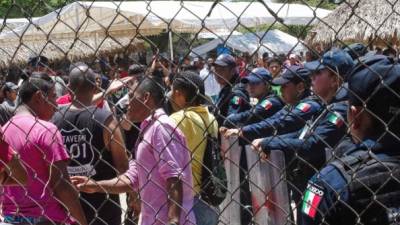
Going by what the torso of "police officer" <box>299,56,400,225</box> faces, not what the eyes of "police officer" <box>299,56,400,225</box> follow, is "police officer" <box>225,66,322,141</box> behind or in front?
in front

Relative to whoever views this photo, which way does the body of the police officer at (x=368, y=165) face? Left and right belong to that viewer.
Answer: facing away from the viewer and to the left of the viewer

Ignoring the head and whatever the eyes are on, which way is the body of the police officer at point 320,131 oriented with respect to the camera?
to the viewer's left

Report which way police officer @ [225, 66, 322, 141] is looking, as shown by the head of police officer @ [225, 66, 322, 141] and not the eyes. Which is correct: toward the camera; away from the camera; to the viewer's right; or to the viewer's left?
to the viewer's left

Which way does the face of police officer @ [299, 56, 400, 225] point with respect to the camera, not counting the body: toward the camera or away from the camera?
away from the camera

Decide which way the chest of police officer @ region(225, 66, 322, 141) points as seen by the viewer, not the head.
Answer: to the viewer's left

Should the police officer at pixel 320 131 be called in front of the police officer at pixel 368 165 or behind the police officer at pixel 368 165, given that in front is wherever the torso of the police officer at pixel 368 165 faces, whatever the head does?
in front

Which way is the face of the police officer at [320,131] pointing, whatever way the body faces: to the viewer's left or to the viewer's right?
to the viewer's left

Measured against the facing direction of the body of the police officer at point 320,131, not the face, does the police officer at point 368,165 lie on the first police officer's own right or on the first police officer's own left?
on the first police officer's own left

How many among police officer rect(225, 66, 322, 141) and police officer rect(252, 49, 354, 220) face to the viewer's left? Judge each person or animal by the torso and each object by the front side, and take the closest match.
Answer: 2
